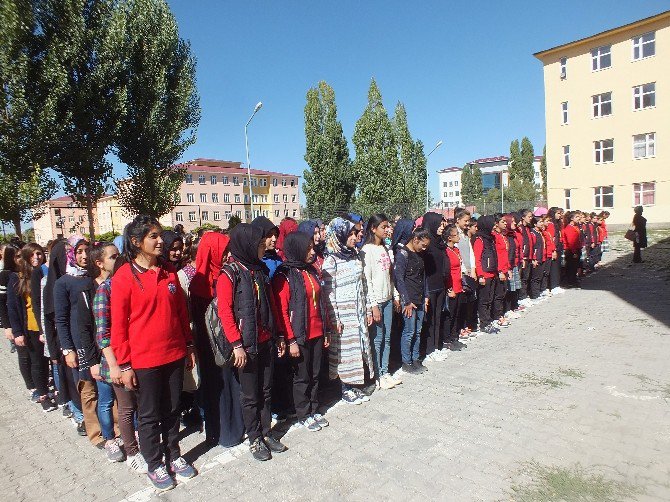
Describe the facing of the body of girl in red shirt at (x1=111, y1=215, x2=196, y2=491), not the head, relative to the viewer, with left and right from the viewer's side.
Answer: facing the viewer and to the right of the viewer

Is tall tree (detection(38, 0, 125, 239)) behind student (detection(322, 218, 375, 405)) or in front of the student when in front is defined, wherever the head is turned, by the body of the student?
behind

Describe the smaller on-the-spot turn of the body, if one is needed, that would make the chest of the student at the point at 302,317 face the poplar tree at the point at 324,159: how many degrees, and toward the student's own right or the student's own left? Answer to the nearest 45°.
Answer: approximately 135° to the student's own left

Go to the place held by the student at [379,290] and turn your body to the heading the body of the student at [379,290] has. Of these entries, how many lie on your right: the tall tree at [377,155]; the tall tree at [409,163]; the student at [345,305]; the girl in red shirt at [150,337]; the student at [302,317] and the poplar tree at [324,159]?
3

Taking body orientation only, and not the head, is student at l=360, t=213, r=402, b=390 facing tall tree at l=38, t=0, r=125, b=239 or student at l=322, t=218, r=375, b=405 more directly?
the student

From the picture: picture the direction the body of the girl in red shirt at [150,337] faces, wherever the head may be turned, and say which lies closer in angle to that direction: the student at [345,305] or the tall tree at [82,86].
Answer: the student

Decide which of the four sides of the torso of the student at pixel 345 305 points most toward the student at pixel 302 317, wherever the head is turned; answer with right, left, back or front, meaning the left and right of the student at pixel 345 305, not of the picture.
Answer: right

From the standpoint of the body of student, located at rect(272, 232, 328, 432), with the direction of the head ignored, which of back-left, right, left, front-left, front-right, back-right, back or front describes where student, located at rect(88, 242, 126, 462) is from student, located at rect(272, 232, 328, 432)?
back-right

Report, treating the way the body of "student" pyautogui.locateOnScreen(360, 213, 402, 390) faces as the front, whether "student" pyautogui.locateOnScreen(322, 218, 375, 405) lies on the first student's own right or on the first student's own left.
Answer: on the first student's own right

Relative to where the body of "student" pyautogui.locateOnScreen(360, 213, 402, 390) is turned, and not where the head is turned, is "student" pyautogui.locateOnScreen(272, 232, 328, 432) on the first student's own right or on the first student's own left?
on the first student's own right

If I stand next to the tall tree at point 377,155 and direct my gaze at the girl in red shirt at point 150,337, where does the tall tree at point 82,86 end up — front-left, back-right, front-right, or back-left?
front-right

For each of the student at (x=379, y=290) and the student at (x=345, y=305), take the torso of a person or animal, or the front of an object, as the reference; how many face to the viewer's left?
0

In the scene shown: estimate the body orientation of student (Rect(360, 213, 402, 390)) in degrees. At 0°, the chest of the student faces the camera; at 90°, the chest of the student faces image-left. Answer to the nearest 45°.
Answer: approximately 315°
